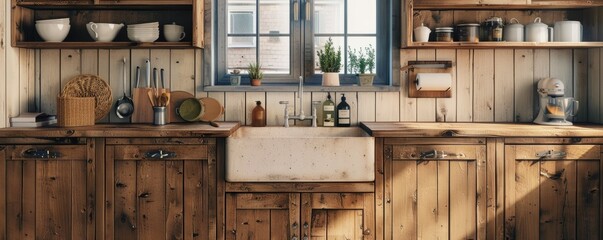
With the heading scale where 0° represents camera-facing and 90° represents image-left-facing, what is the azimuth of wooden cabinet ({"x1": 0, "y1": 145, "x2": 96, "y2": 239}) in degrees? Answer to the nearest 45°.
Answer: approximately 0°

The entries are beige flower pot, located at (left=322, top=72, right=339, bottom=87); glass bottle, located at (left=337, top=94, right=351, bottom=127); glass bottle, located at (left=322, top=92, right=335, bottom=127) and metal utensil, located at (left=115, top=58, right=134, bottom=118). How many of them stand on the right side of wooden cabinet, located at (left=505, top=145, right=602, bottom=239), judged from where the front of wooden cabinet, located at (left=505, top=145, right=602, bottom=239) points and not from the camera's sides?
4

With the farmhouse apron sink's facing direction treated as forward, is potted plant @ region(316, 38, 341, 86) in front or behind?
behind

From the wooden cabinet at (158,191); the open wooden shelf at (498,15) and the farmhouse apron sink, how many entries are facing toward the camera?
3

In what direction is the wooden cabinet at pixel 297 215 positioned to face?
toward the camera

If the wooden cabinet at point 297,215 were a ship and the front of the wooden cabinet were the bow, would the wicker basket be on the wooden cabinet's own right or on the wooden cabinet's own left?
on the wooden cabinet's own right

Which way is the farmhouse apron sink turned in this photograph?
toward the camera

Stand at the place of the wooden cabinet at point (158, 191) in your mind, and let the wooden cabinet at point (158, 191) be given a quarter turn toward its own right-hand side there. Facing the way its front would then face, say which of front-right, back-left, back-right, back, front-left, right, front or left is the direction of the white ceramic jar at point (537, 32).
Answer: back

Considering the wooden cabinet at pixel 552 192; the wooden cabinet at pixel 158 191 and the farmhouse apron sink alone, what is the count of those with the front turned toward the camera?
3

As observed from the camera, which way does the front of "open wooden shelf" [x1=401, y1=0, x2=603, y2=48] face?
facing the viewer

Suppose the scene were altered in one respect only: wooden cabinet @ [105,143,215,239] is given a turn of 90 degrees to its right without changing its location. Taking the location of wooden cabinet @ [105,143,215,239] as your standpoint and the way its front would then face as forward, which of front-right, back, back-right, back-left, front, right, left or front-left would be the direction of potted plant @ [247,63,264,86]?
back-right

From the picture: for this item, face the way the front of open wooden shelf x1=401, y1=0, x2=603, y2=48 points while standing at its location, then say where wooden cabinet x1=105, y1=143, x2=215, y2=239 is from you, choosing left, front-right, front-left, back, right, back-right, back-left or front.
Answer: front-right

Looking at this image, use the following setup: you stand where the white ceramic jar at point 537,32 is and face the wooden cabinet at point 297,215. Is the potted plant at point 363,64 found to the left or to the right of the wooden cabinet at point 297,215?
right

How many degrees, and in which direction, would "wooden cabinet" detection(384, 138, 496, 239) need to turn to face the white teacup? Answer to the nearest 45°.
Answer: approximately 90° to its right

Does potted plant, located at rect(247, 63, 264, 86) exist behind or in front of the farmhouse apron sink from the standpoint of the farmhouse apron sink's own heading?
behind

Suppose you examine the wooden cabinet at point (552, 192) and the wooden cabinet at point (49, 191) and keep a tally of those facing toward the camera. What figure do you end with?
2
